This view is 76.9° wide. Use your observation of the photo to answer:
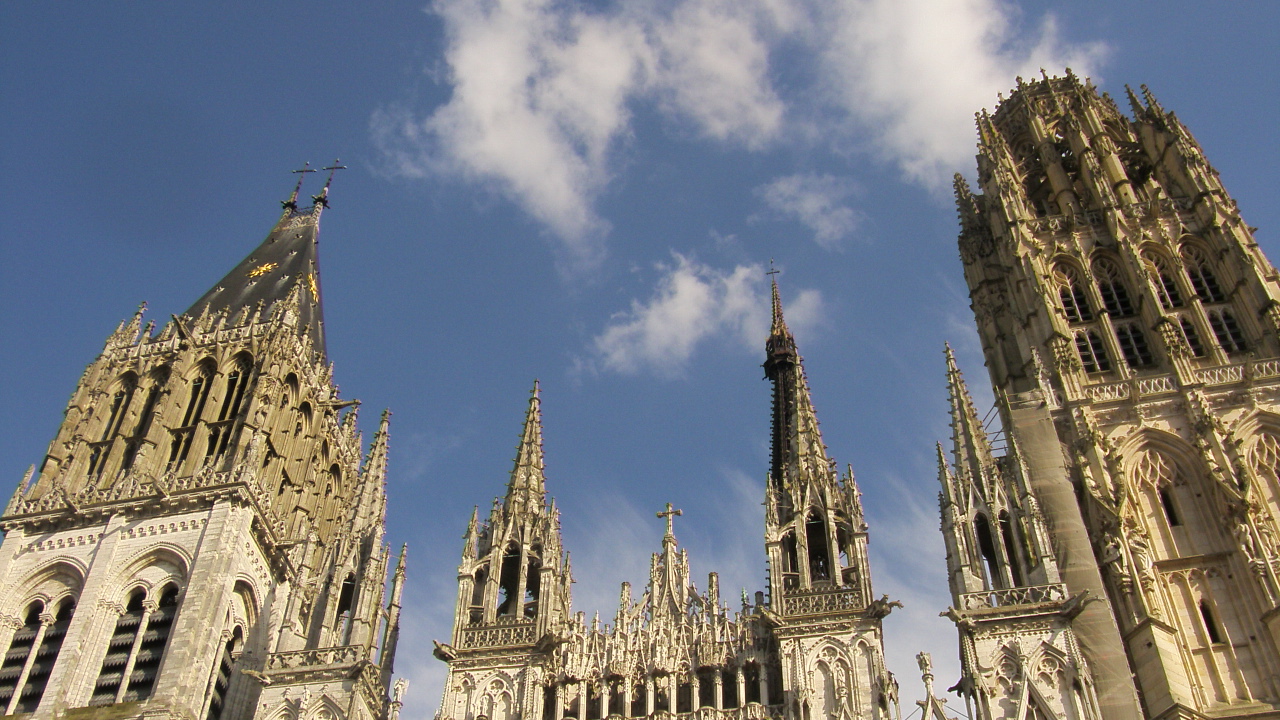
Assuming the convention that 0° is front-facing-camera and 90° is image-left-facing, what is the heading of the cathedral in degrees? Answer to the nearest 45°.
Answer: approximately 0°
